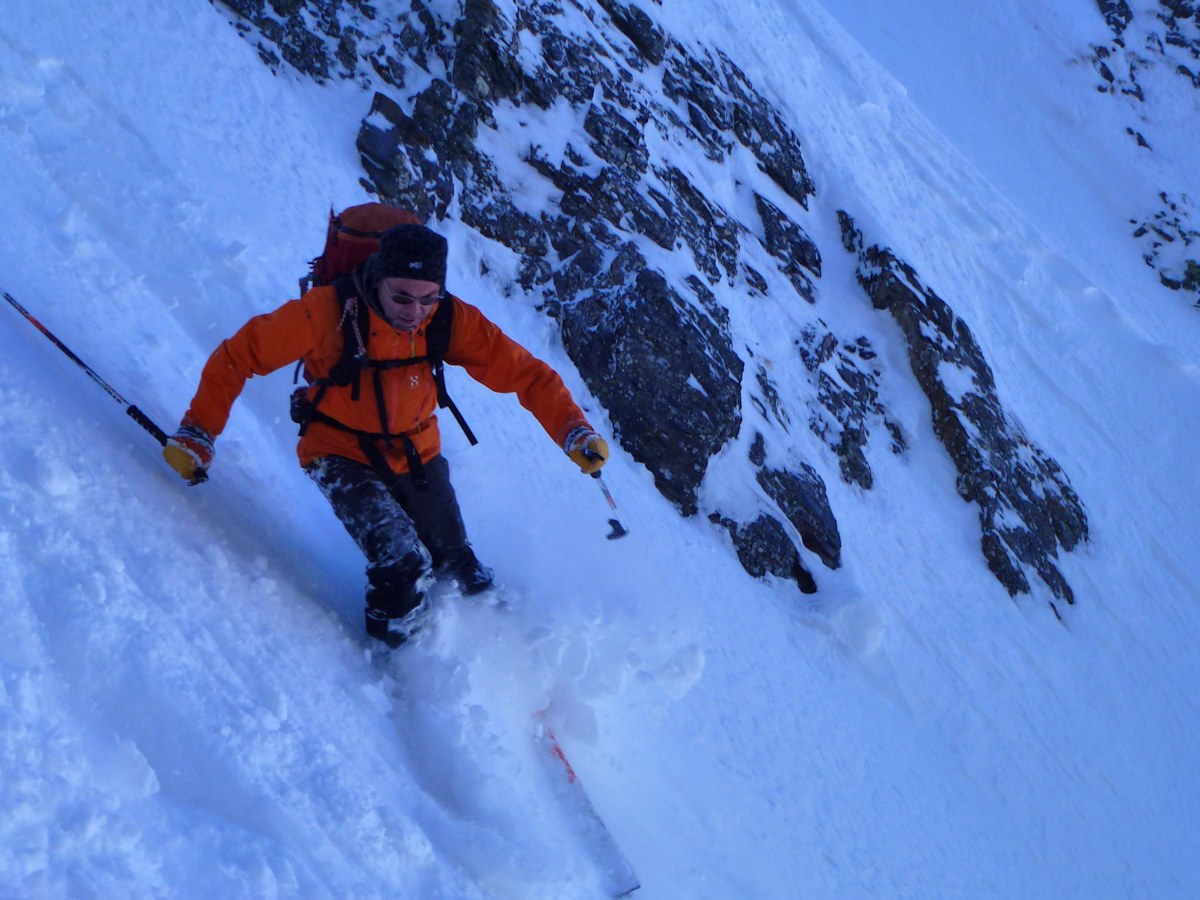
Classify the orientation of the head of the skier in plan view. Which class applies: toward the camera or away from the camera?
toward the camera

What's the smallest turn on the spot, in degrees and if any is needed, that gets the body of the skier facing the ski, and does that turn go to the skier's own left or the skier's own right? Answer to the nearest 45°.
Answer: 0° — they already face it
